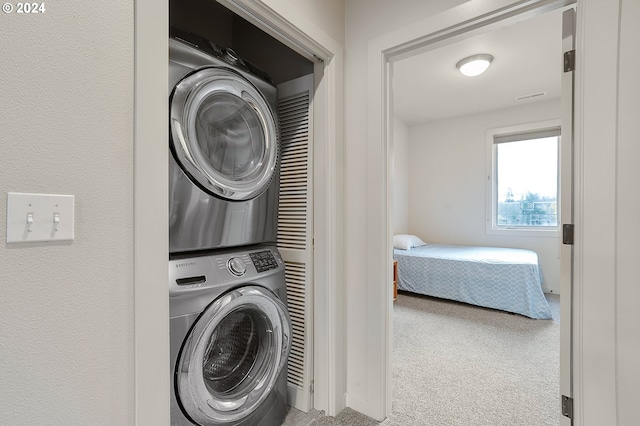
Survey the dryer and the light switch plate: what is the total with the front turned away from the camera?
0

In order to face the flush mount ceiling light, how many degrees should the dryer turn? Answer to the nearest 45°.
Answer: approximately 45° to its left

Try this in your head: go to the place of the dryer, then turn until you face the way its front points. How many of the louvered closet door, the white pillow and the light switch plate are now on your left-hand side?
2

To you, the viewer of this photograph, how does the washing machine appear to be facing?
facing the viewer and to the right of the viewer

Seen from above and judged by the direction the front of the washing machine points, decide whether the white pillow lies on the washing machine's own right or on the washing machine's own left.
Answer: on the washing machine's own left

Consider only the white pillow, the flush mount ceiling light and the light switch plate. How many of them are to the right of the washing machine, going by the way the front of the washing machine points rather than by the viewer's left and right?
1

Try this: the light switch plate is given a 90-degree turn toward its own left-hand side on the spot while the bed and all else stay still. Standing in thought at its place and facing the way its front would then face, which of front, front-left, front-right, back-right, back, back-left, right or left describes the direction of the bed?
front

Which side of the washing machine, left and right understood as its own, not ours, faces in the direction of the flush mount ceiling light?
left

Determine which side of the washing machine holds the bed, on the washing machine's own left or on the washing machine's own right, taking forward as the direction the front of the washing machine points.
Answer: on the washing machine's own left

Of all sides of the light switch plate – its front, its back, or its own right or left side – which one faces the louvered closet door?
left

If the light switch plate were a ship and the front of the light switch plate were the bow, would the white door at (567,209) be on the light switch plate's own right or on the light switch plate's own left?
on the light switch plate's own left

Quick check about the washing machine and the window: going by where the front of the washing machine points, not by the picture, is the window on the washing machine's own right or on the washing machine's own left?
on the washing machine's own left
